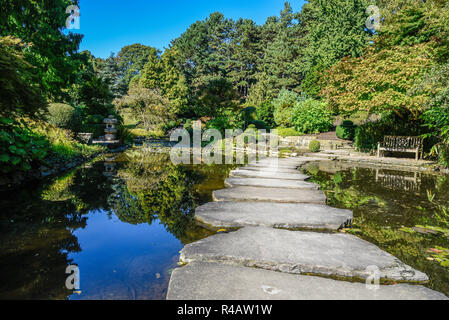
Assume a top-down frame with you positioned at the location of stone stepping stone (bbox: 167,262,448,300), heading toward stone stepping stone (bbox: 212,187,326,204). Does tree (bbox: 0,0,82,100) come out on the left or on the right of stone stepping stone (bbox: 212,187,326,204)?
left

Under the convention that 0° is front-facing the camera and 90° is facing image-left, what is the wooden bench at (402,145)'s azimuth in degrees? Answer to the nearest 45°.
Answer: approximately 45°

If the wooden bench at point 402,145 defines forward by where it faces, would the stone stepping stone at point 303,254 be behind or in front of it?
in front

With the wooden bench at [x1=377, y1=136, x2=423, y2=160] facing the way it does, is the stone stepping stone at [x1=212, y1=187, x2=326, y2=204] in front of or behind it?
in front

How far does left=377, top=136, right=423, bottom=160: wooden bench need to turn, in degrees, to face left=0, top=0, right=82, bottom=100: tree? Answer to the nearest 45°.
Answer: approximately 45° to its right

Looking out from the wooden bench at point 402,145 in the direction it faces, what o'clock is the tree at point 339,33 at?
The tree is roughly at 4 o'clock from the wooden bench.

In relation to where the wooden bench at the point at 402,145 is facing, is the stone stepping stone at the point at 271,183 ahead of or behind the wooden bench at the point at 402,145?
ahead

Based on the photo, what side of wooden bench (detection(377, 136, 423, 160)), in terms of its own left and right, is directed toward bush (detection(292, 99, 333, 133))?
right

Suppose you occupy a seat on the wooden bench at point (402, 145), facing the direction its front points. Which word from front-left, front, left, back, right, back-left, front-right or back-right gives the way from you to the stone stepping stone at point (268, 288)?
front-left

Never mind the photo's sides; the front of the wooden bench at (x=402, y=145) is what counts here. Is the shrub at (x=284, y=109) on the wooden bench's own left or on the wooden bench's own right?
on the wooden bench's own right

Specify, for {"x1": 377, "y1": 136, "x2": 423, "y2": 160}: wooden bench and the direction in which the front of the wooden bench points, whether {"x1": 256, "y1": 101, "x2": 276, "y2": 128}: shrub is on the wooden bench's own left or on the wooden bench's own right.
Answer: on the wooden bench's own right

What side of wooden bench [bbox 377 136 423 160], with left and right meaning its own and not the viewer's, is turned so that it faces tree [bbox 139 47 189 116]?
right
